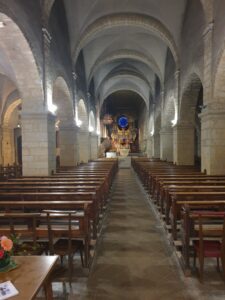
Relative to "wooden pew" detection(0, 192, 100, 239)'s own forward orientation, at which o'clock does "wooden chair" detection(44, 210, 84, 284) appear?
The wooden chair is roughly at 6 o'clock from the wooden pew.

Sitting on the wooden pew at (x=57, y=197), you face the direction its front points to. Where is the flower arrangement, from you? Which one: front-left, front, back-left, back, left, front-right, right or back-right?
back

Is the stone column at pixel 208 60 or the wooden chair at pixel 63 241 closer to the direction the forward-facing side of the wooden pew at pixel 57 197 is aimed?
the stone column

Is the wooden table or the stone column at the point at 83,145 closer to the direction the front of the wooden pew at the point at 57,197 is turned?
the stone column

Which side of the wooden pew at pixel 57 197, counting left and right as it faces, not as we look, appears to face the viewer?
back

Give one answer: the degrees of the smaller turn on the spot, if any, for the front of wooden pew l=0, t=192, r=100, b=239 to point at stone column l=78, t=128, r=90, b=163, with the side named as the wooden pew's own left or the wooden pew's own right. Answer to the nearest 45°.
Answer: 0° — it already faces it

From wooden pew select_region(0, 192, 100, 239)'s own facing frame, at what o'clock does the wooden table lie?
The wooden table is roughly at 6 o'clock from the wooden pew.

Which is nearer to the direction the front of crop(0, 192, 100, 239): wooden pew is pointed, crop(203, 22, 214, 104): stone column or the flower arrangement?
the stone column

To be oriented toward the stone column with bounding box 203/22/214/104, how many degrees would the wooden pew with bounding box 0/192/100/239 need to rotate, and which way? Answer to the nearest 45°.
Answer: approximately 45° to its right
